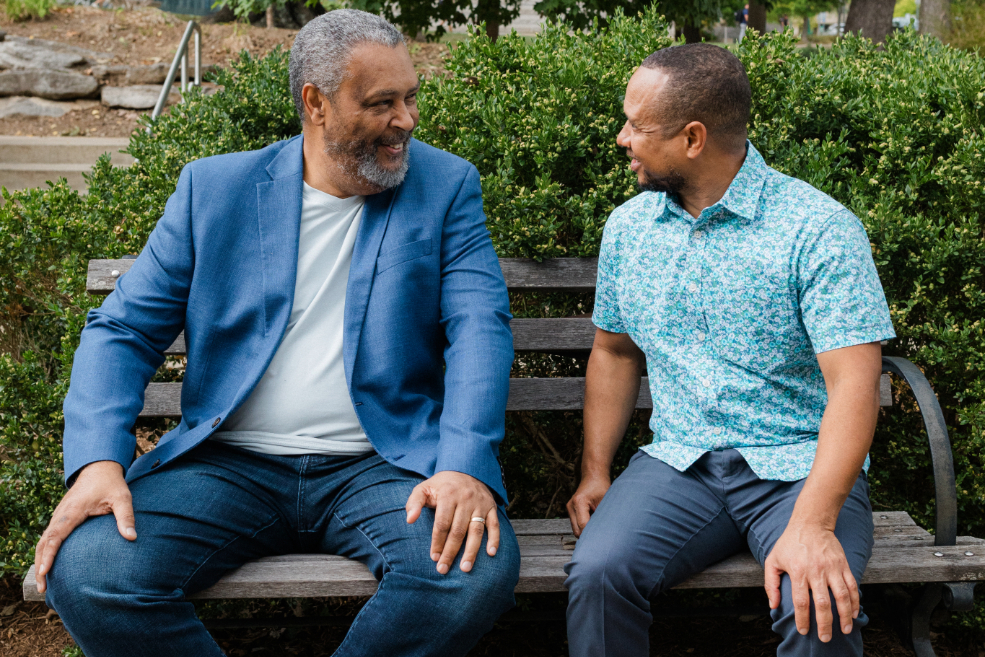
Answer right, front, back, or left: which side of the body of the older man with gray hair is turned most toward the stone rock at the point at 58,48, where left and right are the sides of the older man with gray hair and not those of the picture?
back

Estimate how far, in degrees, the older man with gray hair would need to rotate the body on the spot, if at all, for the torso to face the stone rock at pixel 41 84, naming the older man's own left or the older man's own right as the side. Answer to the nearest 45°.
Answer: approximately 180°

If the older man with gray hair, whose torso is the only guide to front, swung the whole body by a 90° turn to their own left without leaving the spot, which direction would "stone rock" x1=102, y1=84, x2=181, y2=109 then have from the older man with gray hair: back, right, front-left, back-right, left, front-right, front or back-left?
left

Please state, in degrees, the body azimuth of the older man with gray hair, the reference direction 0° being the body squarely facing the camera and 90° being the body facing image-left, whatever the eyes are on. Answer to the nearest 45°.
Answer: approximately 0°

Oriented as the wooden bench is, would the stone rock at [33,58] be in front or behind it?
behind

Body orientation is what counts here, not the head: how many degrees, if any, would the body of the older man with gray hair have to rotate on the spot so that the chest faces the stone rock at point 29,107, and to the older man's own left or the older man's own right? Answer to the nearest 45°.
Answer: approximately 180°

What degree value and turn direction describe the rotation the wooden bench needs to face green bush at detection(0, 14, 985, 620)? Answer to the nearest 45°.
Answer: approximately 180°

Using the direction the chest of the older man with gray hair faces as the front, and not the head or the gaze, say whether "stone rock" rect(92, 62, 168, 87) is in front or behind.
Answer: behind

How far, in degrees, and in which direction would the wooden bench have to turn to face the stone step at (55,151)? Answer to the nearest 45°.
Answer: approximately 135° to its right
